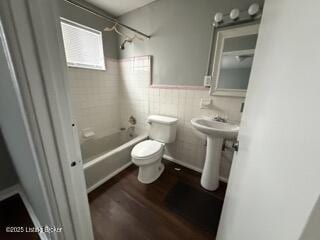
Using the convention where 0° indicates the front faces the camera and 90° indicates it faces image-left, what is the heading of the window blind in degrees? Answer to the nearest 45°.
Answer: approximately 315°

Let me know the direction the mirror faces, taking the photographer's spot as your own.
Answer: facing the viewer and to the left of the viewer

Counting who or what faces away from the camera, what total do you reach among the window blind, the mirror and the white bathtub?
0

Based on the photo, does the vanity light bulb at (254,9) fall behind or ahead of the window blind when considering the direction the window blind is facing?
ahead

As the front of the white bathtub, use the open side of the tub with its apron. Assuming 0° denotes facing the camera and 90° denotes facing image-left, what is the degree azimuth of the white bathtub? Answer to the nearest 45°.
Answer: approximately 315°

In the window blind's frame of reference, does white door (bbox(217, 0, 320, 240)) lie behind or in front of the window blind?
in front

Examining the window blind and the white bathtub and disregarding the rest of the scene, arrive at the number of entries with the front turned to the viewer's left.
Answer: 0

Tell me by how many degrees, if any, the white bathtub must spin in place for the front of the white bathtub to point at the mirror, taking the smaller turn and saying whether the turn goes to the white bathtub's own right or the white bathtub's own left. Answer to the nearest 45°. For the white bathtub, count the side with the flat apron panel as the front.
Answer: approximately 45° to the white bathtub's own left

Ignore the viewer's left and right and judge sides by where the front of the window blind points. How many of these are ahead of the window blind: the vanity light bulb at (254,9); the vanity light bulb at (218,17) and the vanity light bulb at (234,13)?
3
